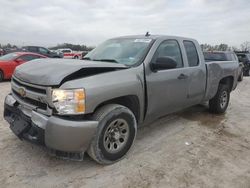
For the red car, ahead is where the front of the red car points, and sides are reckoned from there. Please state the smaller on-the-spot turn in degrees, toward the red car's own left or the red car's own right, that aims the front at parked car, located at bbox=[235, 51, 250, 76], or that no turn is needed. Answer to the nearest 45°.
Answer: approximately 135° to the red car's own left

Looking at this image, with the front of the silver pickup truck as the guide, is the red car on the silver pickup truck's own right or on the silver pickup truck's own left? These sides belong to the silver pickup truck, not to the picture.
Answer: on the silver pickup truck's own right

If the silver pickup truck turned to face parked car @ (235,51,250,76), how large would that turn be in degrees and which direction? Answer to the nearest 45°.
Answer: approximately 180°

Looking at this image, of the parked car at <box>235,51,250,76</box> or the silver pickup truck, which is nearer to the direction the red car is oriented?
the silver pickup truck

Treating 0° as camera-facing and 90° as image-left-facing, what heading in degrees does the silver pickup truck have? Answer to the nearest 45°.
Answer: approximately 45°

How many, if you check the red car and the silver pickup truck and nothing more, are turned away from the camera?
0

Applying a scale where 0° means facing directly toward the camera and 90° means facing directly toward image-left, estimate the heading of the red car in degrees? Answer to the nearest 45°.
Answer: approximately 45°

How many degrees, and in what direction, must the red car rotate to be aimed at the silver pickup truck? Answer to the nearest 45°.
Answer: approximately 45° to its left
